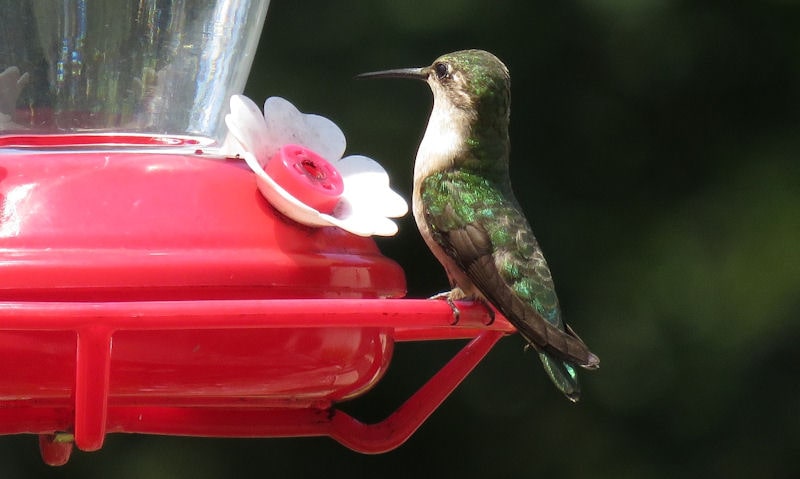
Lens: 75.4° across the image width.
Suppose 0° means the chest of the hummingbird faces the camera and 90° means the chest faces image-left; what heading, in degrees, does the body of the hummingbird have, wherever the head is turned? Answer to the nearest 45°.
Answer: approximately 90°
